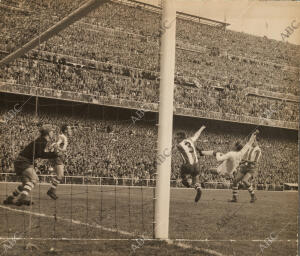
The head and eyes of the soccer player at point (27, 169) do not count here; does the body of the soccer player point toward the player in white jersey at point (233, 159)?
yes

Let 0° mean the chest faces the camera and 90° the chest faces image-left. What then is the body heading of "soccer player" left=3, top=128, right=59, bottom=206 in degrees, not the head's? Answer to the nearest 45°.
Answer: approximately 270°

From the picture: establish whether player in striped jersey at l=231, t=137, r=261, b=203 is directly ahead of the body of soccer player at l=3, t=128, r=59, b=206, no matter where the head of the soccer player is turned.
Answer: yes

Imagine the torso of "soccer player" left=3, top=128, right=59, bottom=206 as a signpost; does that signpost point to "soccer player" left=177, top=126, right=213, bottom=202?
yes

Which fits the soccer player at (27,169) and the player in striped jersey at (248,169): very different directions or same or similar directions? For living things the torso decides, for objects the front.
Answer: very different directions

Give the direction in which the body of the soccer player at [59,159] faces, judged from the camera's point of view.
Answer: to the viewer's right

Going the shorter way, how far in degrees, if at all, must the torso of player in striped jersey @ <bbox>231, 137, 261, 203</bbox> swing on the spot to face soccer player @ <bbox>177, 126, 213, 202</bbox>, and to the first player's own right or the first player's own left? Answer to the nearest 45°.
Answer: approximately 45° to the first player's own right
